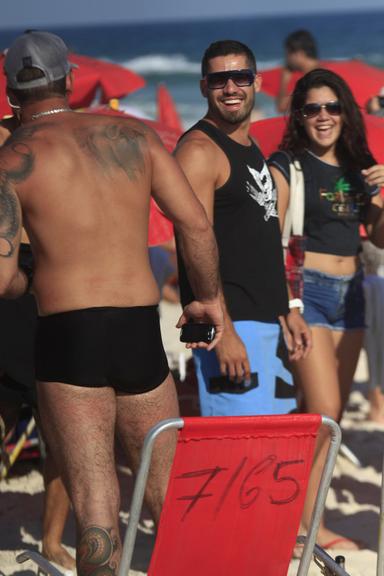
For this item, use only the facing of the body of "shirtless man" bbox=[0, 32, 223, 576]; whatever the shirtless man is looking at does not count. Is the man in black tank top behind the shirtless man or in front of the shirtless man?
in front

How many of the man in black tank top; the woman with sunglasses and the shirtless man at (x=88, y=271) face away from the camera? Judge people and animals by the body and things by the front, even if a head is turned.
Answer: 1

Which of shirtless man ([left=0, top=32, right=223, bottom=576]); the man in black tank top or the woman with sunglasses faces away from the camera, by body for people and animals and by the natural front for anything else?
the shirtless man

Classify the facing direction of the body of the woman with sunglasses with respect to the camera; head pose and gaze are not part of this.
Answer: toward the camera

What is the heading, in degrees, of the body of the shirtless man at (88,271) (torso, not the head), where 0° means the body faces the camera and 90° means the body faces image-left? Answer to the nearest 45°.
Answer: approximately 180°

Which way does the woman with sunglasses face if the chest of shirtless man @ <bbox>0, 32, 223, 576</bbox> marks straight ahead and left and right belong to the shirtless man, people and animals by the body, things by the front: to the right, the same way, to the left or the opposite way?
the opposite way

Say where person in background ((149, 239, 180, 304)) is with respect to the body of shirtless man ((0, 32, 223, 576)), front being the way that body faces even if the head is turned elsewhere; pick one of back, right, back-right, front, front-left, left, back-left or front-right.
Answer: front

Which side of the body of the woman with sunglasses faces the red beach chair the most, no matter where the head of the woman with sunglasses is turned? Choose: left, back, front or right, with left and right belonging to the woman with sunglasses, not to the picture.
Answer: front

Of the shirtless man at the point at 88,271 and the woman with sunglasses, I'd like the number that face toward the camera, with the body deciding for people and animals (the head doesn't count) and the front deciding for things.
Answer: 1

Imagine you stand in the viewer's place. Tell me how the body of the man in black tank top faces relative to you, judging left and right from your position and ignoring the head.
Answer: facing the viewer and to the right of the viewer

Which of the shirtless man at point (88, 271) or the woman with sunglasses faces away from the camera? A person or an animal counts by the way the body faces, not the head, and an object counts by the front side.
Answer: the shirtless man

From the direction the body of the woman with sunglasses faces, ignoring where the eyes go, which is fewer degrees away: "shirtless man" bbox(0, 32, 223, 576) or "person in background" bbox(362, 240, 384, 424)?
the shirtless man

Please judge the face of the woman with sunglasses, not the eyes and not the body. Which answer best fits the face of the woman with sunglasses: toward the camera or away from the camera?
toward the camera

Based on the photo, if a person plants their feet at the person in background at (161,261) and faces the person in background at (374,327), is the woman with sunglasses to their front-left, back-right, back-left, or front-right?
front-right

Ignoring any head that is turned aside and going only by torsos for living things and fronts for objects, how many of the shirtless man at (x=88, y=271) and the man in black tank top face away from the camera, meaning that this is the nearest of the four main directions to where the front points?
1
